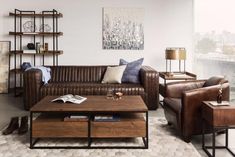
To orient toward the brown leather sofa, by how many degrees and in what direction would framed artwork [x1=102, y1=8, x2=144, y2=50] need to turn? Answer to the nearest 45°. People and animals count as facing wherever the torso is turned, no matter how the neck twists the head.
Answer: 0° — it already faces it

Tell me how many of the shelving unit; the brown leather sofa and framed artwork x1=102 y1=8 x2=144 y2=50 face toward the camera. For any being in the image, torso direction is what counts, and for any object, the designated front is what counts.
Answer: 3

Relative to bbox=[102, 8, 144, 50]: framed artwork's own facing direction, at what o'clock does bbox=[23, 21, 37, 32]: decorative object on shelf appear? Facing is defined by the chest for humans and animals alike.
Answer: The decorative object on shelf is roughly at 3 o'clock from the framed artwork.

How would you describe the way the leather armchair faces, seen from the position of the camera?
facing the viewer and to the left of the viewer

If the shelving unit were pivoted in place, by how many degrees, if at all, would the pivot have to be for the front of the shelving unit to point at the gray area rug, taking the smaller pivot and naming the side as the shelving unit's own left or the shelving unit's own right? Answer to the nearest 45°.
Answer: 0° — it already faces it

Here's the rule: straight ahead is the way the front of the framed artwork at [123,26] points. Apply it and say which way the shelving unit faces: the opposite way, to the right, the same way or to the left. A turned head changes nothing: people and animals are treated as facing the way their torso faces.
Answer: the same way

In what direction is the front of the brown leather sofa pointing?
toward the camera

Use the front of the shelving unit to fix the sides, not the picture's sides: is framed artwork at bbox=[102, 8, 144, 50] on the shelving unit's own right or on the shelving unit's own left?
on the shelving unit's own left

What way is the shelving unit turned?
toward the camera

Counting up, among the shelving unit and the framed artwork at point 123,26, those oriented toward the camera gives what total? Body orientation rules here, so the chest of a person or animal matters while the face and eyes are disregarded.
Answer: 2

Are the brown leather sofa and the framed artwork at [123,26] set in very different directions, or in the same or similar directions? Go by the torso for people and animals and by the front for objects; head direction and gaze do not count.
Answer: same or similar directions

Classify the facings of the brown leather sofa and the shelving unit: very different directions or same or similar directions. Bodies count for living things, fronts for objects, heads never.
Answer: same or similar directions
